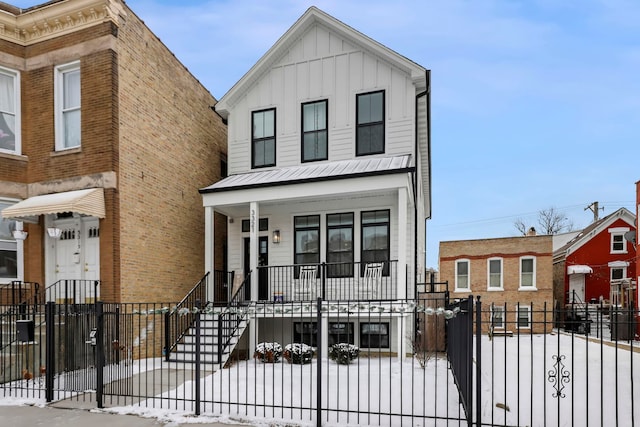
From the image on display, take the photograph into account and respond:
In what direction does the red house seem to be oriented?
toward the camera

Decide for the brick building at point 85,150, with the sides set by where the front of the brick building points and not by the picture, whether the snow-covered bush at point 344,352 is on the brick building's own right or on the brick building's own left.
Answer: on the brick building's own left

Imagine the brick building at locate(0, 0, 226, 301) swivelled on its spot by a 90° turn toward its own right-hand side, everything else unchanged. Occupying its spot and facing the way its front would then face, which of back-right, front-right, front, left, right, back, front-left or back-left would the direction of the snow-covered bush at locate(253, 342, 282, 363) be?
back

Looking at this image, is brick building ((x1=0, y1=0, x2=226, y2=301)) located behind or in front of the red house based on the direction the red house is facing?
in front

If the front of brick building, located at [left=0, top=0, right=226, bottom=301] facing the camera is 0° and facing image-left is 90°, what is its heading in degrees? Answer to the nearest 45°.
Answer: approximately 45°

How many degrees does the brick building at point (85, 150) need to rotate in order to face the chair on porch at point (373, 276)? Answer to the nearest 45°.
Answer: approximately 135° to its left

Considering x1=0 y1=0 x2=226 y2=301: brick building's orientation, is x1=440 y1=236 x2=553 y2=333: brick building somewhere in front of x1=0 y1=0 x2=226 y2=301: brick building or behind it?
behind

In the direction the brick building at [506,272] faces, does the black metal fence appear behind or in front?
in front

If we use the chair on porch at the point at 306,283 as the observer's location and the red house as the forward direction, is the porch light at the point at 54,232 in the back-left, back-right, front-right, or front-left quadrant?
back-left

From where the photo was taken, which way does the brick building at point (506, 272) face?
toward the camera

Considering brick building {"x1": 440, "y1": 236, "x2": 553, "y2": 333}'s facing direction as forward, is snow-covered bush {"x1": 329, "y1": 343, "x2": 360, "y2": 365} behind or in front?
in front

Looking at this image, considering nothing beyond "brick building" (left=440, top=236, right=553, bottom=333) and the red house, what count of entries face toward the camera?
2
